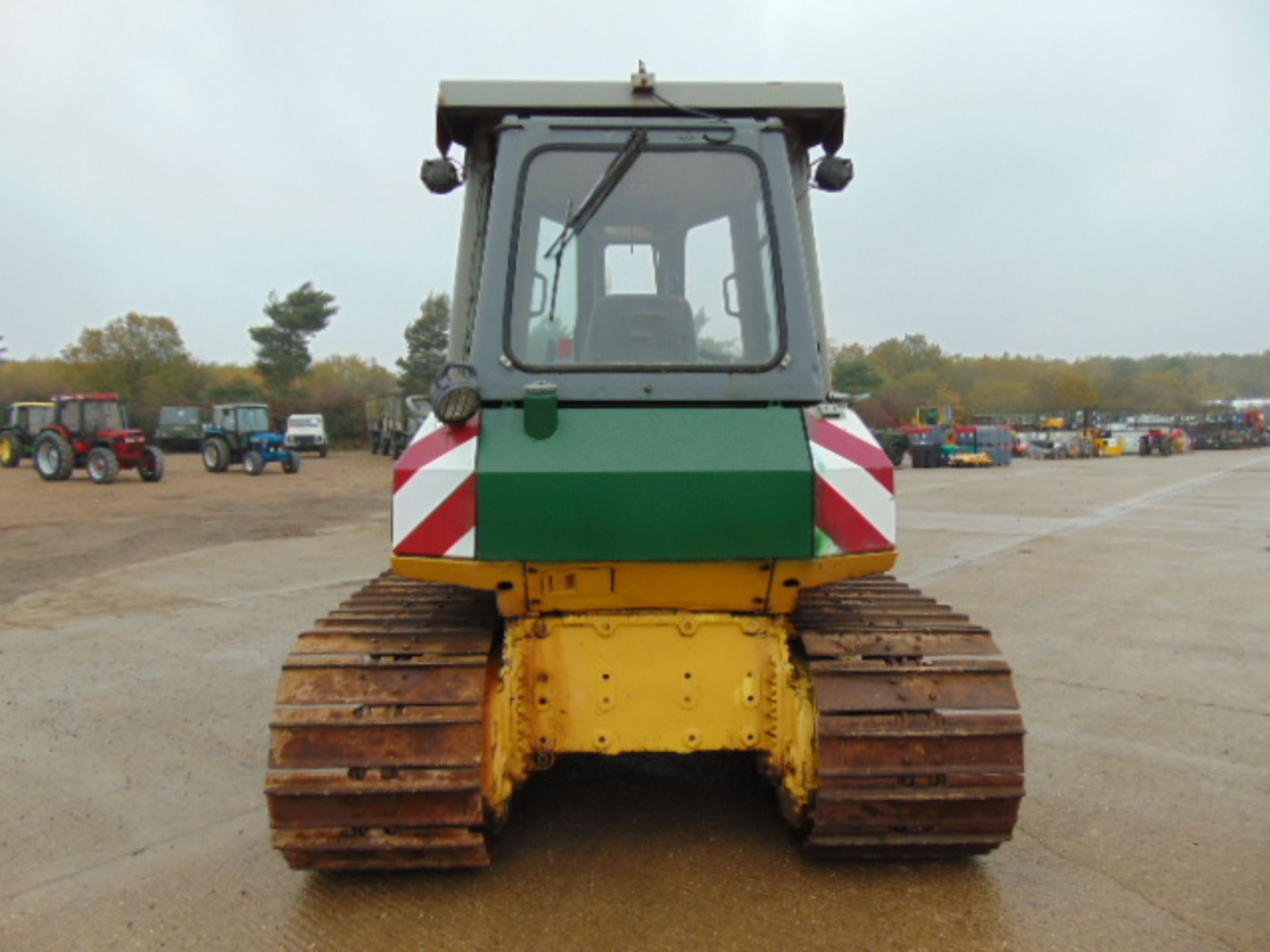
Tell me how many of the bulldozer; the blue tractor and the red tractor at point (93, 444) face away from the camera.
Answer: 1

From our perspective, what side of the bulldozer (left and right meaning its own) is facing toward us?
back

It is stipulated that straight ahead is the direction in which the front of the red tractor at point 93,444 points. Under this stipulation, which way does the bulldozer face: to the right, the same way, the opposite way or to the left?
to the left

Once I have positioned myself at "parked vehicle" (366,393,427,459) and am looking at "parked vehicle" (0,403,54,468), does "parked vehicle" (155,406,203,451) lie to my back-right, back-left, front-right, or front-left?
front-right

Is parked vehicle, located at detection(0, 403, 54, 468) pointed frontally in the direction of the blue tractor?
yes

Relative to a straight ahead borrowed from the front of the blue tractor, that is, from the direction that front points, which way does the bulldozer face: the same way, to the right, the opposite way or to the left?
to the left

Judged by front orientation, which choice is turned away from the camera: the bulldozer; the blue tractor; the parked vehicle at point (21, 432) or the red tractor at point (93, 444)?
the bulldozer

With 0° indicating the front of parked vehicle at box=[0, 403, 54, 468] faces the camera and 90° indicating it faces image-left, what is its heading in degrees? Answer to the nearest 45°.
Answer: approximately 315°

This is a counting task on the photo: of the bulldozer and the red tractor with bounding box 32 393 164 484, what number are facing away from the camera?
1

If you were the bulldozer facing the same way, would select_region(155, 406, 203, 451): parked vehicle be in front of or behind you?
in front

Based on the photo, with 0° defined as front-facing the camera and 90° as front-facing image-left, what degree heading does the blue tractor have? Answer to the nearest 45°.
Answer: approximately 315°

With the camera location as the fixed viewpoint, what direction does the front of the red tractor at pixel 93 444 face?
facing the viewer and to the right of the viewer

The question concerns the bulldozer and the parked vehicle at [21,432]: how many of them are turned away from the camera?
1

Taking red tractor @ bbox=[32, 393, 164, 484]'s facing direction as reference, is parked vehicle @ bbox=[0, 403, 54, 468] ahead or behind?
behind

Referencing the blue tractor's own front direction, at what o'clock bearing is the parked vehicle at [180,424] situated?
The parked vehicle is roughly at 7 o'clock from the blue tractor.
